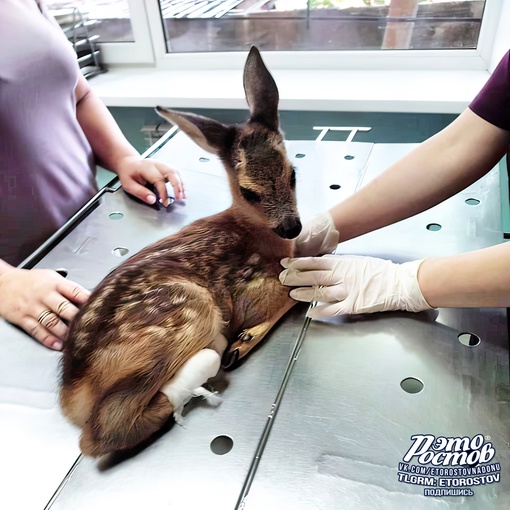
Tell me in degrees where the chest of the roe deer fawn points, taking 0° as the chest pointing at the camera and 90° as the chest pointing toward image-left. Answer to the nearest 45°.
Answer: approximately 225°
